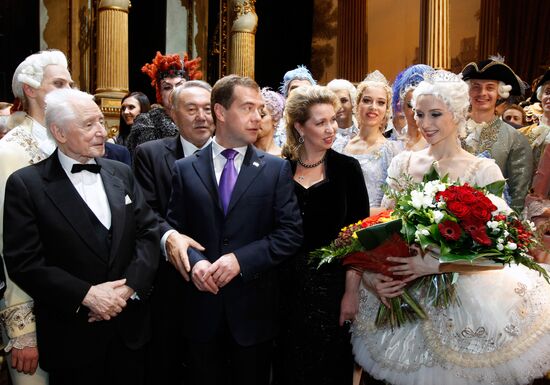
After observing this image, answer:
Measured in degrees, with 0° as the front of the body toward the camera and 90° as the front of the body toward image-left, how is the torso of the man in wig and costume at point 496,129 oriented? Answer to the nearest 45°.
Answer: approximately 45°

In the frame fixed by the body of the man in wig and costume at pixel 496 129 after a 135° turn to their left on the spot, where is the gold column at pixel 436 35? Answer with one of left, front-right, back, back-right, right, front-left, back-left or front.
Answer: left

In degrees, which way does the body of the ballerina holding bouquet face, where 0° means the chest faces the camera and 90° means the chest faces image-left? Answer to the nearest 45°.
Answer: approximately 45°

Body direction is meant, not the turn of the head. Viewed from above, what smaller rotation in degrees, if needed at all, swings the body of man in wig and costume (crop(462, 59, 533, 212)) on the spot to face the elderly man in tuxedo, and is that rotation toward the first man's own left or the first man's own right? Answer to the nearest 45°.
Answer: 0° — they already face them

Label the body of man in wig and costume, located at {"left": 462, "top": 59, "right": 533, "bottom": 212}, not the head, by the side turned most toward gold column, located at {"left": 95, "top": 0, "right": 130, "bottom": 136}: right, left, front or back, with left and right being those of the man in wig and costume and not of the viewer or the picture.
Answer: right
